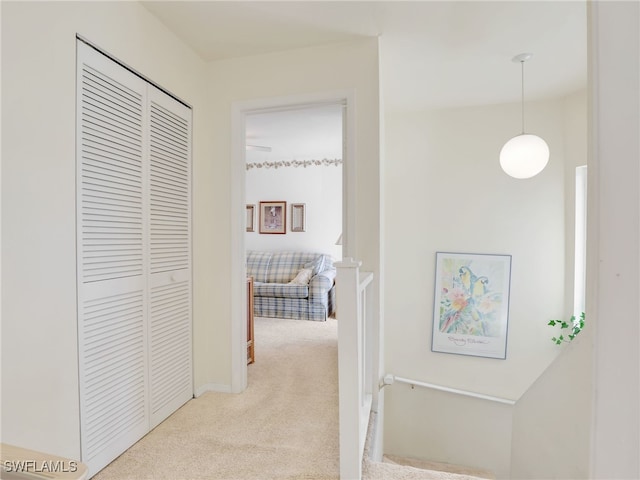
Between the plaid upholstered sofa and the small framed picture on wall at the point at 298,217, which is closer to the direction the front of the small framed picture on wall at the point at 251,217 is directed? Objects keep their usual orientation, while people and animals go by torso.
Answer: the plaid upholstered sofa

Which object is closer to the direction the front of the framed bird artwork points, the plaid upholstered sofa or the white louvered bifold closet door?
the white louvered bifold closet door

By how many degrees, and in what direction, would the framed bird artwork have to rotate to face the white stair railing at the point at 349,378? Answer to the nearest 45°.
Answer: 0° — it already faces it

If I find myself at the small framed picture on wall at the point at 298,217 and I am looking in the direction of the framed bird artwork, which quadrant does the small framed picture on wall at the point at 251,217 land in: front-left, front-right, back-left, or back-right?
back-right

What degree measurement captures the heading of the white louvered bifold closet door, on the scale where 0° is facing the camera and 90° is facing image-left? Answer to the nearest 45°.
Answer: approximately 315°

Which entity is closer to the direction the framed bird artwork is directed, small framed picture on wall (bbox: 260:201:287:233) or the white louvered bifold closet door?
the white louvered bifold closet door

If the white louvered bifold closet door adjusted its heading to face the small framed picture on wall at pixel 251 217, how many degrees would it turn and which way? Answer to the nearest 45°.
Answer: approximately 90° to its left

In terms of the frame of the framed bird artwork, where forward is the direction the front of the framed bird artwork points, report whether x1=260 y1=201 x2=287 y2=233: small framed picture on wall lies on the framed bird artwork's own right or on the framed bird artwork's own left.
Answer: on the framed bird artwork's own right
